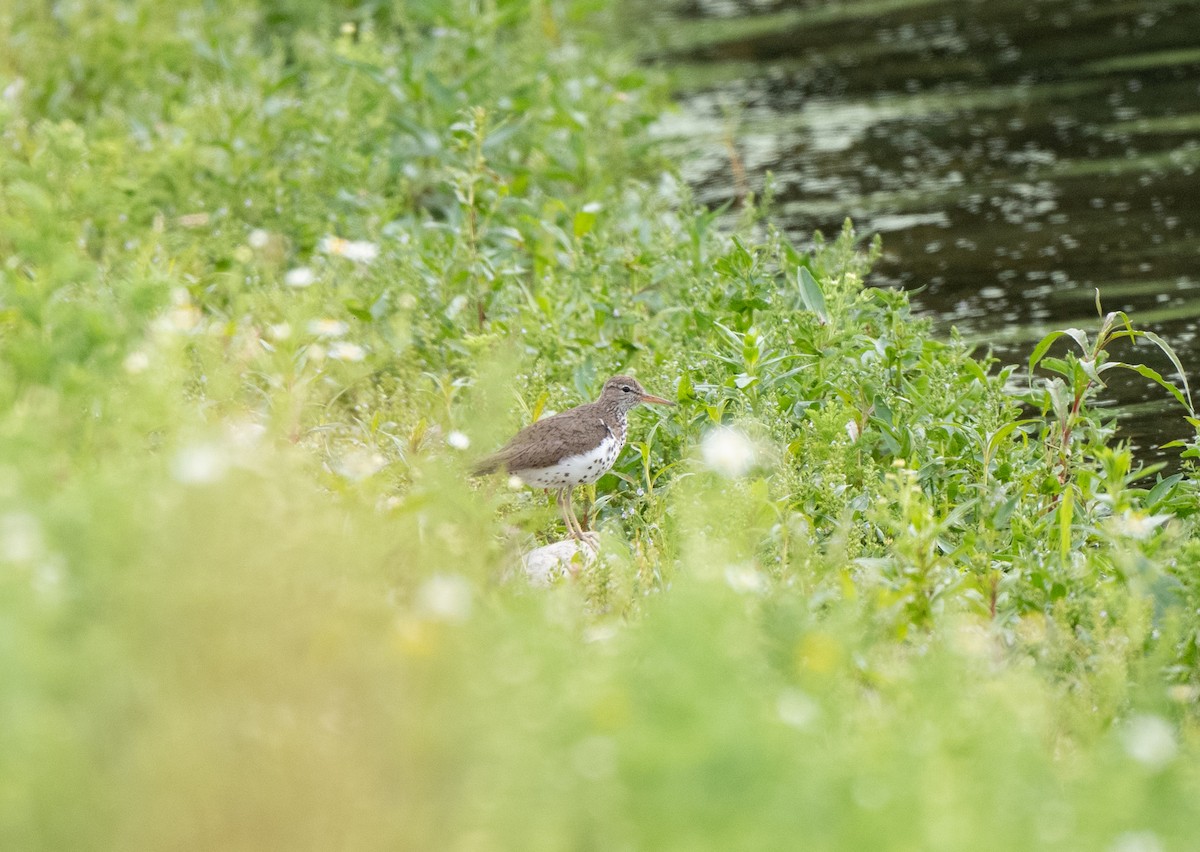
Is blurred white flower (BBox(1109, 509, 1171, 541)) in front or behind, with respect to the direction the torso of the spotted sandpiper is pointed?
in front

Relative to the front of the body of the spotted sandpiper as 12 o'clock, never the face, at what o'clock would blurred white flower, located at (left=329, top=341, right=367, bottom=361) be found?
The blurred white flower is roughly at 7 o'clock from the spotted sandpiper.

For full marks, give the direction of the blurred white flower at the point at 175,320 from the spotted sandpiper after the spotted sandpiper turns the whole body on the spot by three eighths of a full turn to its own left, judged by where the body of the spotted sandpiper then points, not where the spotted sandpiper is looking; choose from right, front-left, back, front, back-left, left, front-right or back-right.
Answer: front-left

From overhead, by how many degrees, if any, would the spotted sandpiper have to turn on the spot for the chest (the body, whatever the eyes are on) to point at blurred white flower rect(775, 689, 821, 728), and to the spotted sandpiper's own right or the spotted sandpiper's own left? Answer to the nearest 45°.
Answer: approximately 90° to the spotted sandpiper's own right

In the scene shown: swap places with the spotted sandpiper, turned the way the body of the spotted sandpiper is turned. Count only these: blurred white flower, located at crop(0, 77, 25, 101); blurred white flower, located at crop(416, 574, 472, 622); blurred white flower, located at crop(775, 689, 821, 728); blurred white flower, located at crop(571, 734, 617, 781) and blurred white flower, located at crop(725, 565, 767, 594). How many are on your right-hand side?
4

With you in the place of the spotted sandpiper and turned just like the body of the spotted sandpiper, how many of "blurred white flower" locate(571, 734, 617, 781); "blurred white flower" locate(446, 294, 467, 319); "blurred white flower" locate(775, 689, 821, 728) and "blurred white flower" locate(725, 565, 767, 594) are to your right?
3

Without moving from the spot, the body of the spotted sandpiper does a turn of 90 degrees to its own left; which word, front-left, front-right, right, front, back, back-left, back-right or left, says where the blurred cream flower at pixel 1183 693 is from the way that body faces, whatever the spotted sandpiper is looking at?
back-right

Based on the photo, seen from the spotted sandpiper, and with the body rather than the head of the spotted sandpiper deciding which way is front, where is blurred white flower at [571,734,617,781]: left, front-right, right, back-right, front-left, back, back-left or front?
right

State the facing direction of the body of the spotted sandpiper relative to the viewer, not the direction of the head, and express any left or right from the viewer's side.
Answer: facing to the right of the viewer

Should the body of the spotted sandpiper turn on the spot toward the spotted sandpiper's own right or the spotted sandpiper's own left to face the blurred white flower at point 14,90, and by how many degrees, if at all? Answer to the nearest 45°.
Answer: approximately 135° to the spotted sandpiper's own left

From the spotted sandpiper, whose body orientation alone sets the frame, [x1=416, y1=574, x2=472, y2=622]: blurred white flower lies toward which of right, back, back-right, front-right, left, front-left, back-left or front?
right

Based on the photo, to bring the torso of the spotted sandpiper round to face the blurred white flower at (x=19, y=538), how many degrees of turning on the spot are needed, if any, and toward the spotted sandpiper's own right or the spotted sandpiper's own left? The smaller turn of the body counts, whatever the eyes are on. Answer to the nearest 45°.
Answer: approximately 135° to the spotted sandpiper's own right
